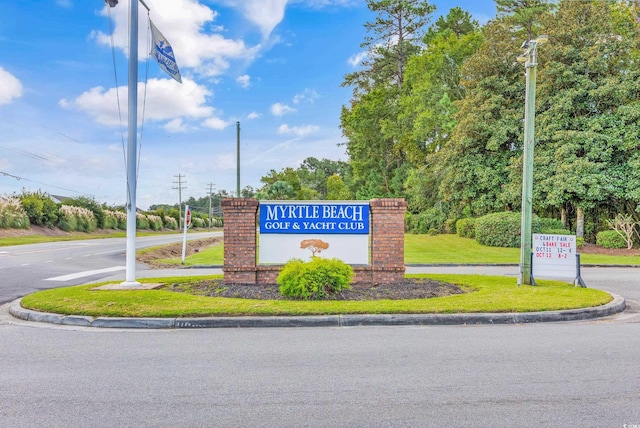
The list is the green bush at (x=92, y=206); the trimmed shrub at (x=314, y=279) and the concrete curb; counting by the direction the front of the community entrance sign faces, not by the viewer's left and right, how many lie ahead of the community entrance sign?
2

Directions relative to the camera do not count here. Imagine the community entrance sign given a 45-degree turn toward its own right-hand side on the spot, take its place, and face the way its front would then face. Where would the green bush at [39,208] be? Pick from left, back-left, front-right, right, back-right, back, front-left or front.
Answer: right

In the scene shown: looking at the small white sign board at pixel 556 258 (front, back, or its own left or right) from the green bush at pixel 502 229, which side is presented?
back

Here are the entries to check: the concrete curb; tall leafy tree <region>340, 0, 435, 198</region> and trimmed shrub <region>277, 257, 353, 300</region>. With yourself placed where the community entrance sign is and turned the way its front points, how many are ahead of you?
2

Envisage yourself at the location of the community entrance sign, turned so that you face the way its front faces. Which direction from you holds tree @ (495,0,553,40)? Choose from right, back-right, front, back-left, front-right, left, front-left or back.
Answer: back-left

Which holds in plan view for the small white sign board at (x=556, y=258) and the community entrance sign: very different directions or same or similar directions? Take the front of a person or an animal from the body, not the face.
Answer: same or similar directions

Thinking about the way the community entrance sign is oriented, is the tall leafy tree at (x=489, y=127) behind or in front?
behind

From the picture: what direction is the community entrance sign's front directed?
toward the camera

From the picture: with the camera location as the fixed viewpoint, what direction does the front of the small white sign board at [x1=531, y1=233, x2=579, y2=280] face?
facing the viewer

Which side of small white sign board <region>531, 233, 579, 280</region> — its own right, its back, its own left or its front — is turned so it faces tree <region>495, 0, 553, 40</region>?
back

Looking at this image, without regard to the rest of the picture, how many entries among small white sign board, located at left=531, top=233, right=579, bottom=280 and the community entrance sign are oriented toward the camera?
2
